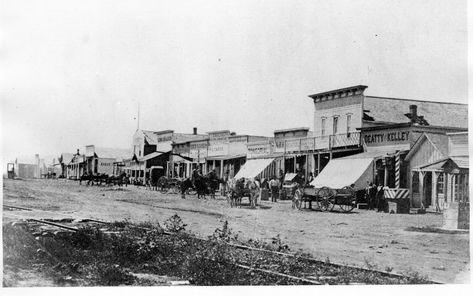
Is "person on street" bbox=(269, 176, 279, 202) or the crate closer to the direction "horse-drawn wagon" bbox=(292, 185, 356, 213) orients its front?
the person on street

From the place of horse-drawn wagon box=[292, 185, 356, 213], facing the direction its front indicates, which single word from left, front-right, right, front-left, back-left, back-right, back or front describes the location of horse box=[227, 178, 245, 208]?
front

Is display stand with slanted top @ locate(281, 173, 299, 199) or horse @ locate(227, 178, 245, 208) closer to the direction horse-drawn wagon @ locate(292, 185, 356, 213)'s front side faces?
the horse

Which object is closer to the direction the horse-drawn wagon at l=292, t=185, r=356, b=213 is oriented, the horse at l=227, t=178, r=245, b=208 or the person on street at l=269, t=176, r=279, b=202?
the horse

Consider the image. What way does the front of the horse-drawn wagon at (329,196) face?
to the viewer's left

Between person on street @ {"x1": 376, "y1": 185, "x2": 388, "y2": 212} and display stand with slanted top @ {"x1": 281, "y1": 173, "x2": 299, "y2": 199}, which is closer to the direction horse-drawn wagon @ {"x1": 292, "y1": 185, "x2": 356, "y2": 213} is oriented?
the display stand with slanted top

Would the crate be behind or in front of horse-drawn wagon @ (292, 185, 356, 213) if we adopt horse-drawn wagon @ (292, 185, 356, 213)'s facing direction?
behind

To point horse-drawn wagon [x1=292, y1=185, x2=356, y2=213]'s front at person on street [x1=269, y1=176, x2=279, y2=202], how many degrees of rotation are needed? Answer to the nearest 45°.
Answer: approximately 45° to its right

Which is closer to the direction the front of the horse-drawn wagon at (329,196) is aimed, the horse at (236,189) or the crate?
the horse

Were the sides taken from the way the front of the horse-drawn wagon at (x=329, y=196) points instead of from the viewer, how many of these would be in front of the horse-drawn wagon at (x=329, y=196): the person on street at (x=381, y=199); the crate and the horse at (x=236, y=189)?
1

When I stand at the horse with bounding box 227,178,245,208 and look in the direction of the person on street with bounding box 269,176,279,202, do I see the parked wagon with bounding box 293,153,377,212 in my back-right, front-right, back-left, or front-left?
front-right
